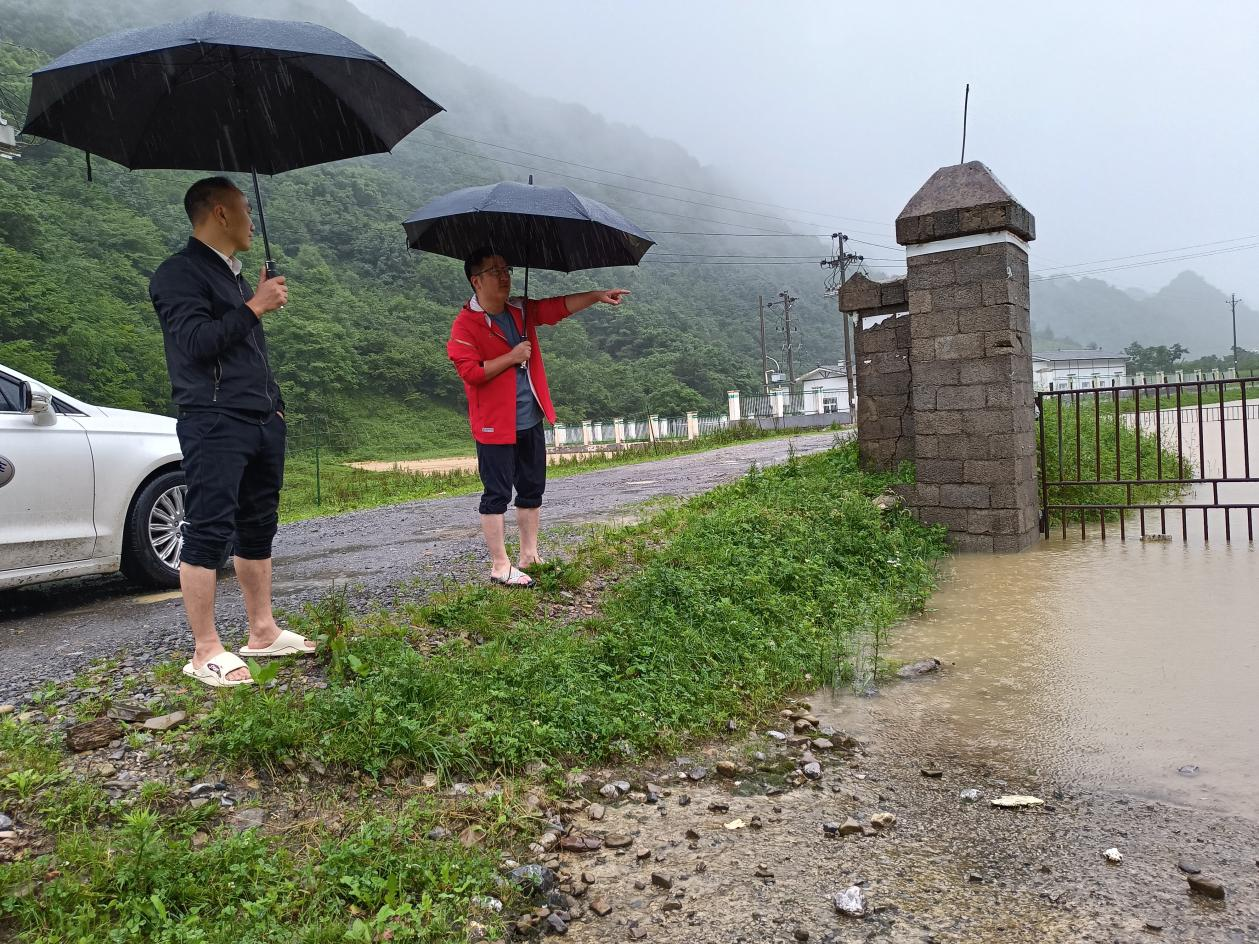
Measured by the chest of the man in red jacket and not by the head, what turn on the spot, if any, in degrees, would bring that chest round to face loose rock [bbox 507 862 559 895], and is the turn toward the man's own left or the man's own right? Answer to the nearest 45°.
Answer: approximately 45° to the man's own right

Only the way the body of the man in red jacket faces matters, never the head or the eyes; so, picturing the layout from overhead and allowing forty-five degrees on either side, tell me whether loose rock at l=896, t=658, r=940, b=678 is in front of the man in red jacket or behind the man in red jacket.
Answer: in front

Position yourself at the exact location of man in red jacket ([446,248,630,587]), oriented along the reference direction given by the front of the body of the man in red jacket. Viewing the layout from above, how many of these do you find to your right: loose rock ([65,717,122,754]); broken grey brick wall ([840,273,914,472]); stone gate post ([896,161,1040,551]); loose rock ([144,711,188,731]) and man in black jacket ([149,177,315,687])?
3

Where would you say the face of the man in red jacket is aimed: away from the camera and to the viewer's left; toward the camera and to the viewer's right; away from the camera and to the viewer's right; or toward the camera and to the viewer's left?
toward the camera and to the viewer's right

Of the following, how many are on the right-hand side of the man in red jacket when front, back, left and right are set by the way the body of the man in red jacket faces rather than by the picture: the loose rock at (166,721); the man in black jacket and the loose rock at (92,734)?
3

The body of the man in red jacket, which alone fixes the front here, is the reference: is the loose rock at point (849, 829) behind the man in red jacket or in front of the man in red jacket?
in front

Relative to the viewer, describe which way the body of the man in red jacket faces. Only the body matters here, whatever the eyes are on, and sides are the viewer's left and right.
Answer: facing the viewer and to the right of the viewer

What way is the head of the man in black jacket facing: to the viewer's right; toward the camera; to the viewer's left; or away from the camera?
to the viewer's right

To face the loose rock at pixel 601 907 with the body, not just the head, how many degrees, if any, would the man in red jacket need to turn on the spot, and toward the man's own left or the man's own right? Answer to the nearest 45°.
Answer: approximately 45° to the man's own right

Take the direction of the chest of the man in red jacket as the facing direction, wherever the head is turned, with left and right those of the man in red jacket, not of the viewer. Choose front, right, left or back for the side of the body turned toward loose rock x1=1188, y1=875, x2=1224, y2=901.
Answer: front

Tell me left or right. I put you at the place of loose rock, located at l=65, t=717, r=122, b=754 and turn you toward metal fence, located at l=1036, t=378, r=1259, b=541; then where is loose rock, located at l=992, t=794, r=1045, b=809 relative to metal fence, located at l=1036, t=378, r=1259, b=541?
right

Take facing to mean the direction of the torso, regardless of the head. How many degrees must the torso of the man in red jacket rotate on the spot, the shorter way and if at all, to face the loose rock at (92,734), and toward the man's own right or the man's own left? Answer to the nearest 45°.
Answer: approximately 90° to the man's own right

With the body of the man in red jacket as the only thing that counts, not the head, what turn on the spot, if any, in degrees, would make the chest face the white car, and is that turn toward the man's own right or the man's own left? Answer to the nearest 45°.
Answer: approximately 135° to the man's own right

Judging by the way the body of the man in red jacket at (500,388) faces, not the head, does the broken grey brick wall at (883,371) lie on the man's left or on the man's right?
on the man's left

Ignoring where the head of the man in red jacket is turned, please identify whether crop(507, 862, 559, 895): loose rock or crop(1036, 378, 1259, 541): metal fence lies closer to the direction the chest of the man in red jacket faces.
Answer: the loose rock
